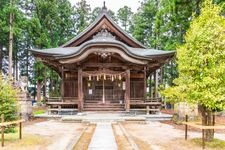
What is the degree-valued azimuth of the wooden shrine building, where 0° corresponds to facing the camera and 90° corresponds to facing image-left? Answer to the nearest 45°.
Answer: approximately 0°

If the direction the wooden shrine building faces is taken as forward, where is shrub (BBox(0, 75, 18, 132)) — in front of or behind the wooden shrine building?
in front

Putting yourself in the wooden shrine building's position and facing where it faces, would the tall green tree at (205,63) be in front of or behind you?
in front
